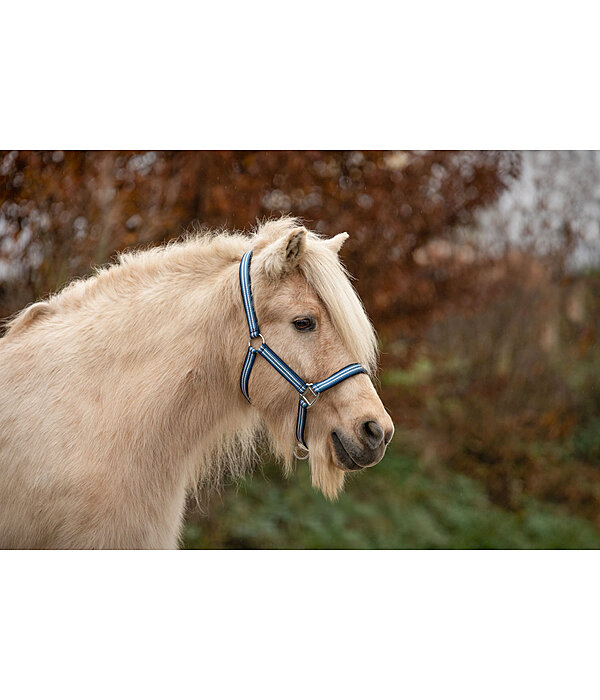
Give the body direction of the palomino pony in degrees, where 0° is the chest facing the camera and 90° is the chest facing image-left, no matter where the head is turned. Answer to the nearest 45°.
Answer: approximately 270°
